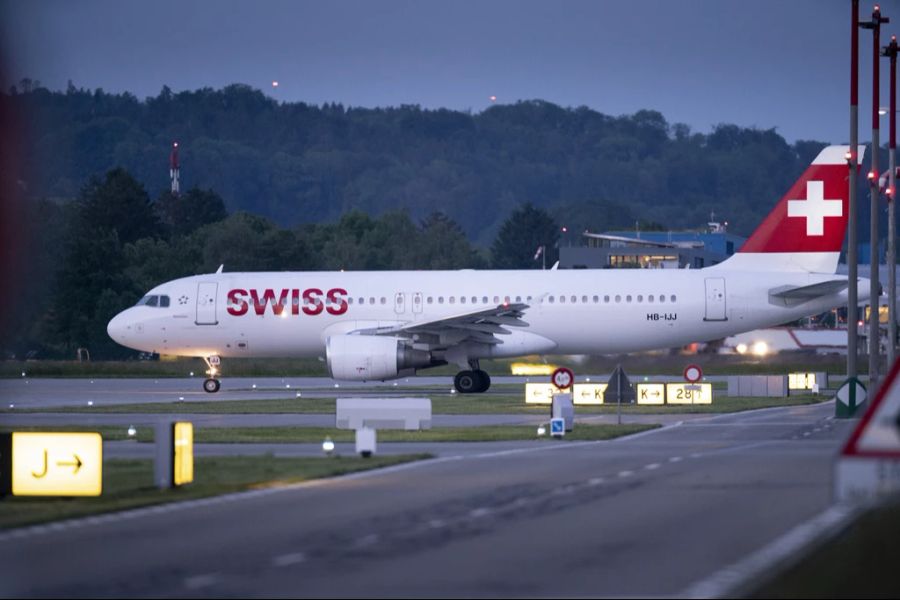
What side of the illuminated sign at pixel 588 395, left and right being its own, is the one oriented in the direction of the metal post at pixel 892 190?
left

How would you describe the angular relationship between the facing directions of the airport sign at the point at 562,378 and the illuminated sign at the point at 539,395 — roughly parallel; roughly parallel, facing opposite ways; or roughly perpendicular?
roughly parallel

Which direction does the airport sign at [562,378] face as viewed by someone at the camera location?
facing the viewer

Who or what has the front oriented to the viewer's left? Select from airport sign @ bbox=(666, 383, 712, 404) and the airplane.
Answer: the airplane

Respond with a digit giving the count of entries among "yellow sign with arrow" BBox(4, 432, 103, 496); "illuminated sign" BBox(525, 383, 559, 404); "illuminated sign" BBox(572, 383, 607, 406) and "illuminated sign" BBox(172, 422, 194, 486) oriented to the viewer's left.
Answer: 0

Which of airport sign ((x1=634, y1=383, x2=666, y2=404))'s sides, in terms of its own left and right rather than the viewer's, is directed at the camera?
front

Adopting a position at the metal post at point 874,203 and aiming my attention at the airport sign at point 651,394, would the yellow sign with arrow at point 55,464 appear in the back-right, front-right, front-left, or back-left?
front-left

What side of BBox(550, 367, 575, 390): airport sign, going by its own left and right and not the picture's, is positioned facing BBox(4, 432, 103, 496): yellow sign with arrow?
front

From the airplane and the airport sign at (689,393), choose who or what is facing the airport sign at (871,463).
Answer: the airport sign at (689,393)

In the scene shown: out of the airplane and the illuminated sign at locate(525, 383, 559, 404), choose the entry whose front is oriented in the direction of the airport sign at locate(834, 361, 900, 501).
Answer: the illuminated sign

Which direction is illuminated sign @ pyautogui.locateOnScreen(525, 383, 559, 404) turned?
toward the camera

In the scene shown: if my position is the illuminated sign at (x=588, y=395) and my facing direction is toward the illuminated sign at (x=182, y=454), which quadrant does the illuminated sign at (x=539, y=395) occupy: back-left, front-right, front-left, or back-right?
front-right

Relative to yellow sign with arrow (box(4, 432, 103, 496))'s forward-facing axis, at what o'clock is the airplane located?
The airplane is roughly at 7 o'clock from the yellow sign with arrow.

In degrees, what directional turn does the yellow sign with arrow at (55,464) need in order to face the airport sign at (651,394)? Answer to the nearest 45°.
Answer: approximately 135° to its left

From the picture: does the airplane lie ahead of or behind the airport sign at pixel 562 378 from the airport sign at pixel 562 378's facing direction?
behind

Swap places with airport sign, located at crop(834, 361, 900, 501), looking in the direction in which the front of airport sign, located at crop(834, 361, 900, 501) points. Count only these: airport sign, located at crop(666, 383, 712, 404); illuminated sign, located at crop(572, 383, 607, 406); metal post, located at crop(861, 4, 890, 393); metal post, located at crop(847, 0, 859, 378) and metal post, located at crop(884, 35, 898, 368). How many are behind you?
5

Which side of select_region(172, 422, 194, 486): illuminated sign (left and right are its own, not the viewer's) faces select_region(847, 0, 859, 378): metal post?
left

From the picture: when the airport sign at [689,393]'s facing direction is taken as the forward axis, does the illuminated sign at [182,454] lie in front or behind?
in front

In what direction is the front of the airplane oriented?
to the viewer's left
